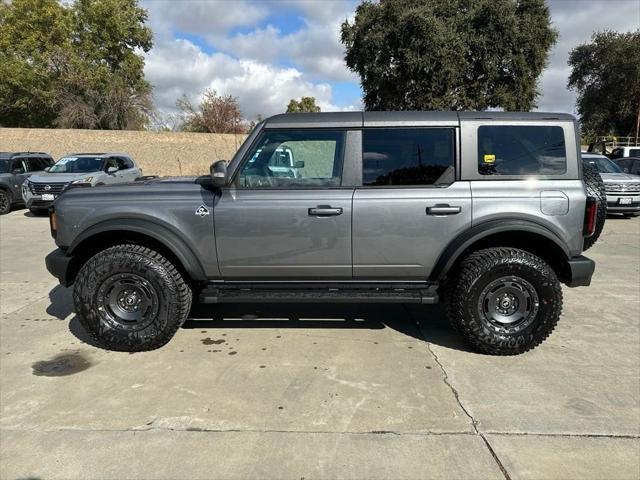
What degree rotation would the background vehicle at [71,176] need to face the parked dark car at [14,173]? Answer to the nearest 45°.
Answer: approximately 90° to its right

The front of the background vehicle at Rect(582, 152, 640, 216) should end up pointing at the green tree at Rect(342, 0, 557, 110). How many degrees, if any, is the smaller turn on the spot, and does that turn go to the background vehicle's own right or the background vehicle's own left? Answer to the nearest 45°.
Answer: approximately 180°

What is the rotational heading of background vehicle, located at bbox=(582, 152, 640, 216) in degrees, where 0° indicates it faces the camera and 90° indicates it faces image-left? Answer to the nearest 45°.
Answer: approximately 315°

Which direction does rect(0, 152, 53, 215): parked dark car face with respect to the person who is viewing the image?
facing the viewer and to the left of the viewer

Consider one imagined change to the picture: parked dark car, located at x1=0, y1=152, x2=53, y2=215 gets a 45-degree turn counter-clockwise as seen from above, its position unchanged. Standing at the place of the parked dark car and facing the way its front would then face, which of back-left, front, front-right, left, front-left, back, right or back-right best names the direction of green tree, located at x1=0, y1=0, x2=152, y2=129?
back

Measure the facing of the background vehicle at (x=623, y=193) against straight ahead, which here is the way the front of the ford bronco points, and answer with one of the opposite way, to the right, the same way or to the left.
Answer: to the left

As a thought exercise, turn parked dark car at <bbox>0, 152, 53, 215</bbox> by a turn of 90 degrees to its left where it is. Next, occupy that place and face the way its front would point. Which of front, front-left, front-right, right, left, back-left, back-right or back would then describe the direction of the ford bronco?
front-right

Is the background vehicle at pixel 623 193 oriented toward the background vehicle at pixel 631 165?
no

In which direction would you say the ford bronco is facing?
to the viewer's left

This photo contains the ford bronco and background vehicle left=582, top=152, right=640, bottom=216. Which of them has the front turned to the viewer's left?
the ford bronco

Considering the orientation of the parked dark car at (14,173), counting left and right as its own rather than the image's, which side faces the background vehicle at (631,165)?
left

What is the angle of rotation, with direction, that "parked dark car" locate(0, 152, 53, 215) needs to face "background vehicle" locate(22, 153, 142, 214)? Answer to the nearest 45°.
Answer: approximately 90° to its left

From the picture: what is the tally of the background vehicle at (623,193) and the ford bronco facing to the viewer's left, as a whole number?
1

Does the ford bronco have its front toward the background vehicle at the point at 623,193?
no

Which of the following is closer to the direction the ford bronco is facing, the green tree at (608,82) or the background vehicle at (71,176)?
the background vehicle
